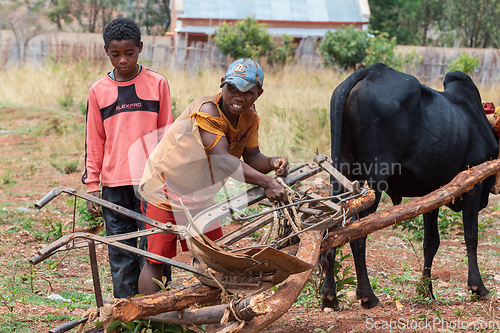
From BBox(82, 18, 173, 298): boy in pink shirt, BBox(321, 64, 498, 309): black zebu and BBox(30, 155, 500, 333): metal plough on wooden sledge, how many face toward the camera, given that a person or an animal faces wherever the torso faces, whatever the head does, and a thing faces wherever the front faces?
1

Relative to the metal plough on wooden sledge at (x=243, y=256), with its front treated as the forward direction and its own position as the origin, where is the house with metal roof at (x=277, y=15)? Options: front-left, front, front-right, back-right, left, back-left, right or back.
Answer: left

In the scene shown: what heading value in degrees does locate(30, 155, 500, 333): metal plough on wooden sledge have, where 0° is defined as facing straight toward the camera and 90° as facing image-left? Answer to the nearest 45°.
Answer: approximately 270°

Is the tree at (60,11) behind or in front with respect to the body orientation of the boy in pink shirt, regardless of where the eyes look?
behind

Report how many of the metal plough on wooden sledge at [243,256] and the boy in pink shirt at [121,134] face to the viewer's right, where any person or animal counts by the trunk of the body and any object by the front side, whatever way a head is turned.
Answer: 1

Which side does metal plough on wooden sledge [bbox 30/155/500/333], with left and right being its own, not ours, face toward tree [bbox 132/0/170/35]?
left

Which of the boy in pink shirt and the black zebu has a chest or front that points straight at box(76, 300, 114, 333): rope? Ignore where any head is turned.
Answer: the boy in pink shirt

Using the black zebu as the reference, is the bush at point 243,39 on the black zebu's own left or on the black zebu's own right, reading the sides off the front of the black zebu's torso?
on the black zebu's own left

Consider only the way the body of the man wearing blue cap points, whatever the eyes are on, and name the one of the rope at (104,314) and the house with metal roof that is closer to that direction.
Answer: the rope

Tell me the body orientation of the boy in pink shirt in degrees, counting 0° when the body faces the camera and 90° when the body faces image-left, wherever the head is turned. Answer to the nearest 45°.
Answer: approximately 0°

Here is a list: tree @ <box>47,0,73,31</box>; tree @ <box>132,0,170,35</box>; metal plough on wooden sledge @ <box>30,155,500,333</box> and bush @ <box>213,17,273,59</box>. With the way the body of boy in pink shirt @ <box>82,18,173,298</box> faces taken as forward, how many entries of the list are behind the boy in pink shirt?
3

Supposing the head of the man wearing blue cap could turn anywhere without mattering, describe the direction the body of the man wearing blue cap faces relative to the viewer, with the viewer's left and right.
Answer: facing the viewer and to the right of the viewer

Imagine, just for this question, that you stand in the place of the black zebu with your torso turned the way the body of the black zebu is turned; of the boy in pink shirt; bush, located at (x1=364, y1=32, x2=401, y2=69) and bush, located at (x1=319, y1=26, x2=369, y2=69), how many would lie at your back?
1

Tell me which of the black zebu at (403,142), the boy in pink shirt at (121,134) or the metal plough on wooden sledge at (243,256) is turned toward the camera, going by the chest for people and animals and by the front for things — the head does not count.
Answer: the boy in pink shirt
